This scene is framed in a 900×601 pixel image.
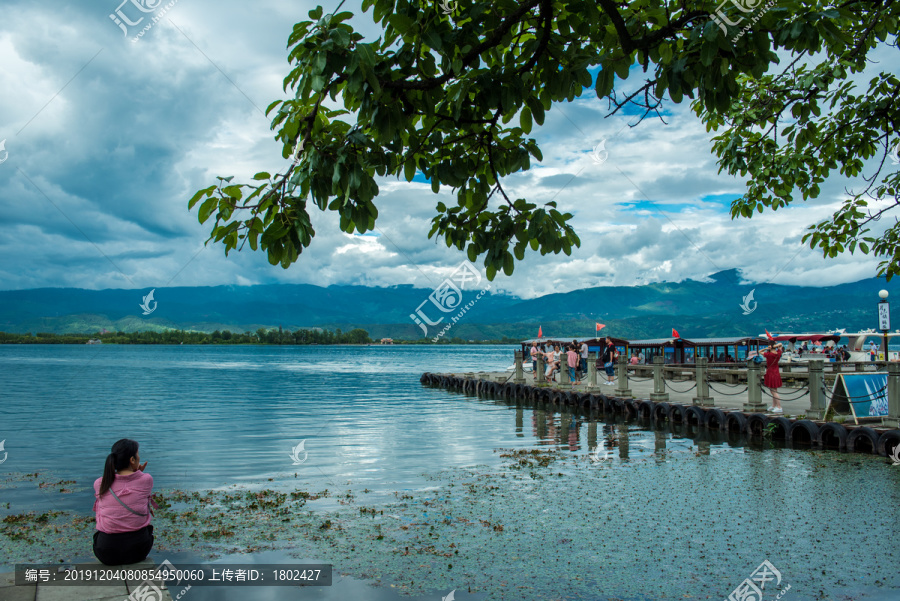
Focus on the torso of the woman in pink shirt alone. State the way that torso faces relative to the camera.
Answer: away from the camera

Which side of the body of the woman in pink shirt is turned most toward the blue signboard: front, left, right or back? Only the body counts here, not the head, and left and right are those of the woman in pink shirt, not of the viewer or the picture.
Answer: right

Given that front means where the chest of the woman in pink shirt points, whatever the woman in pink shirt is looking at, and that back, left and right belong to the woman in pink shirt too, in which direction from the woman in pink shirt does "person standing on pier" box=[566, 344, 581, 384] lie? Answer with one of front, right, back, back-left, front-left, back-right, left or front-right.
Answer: front-right

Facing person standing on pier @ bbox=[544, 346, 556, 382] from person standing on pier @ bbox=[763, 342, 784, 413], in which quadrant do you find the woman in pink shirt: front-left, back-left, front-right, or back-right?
back-left

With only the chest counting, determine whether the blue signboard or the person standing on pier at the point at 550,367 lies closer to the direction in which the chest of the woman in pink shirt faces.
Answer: the person standing on pier

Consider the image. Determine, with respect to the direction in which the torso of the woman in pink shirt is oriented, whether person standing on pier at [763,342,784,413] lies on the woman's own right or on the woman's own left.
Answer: on the woman's own right

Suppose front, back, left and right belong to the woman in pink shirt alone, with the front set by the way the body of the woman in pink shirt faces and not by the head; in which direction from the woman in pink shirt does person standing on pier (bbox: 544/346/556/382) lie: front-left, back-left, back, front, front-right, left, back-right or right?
front-right

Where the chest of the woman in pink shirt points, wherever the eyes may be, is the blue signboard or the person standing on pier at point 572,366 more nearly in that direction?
the person standing on pier
